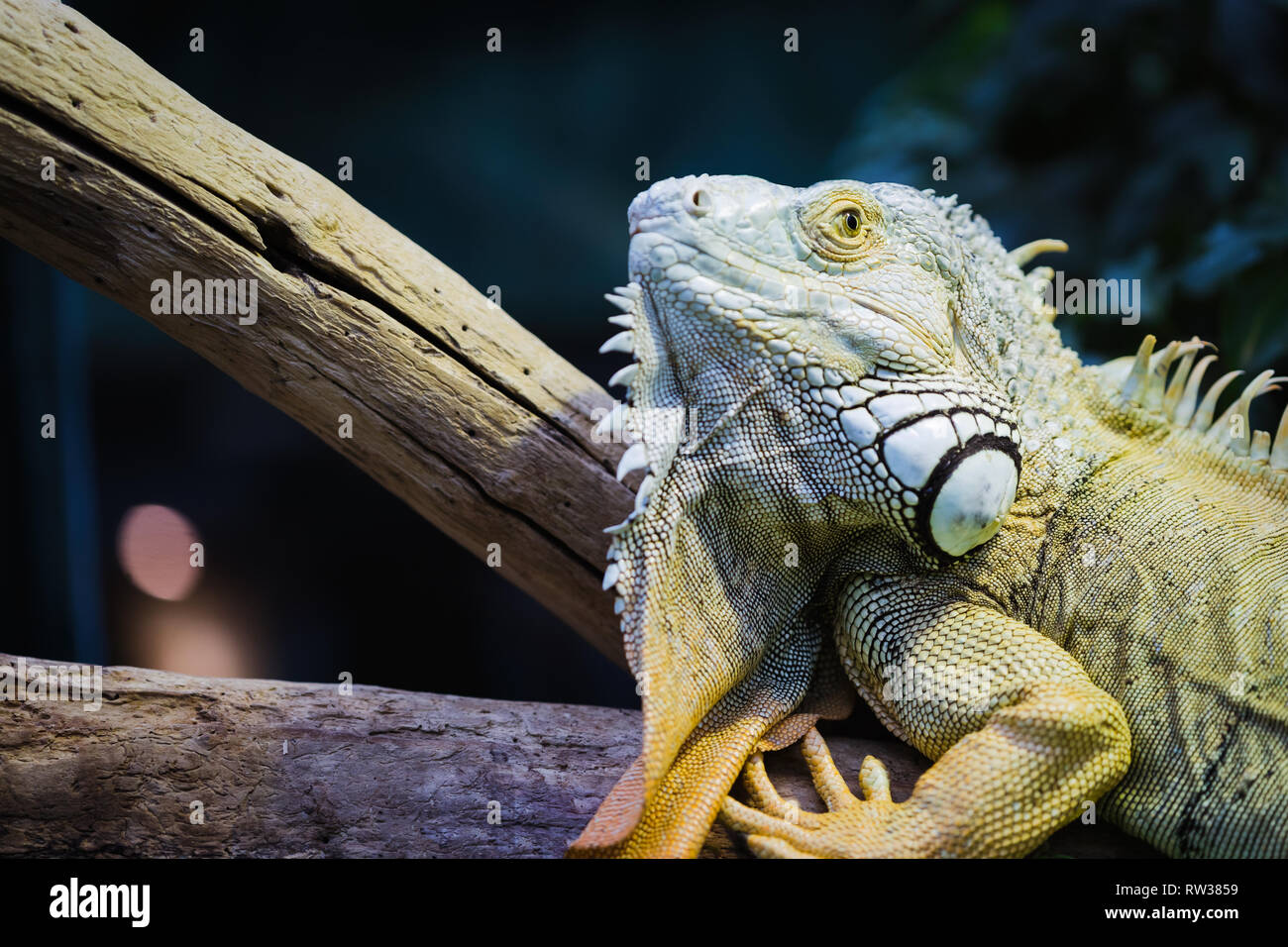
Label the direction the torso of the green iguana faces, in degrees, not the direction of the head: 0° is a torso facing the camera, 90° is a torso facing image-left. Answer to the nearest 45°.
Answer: approximately 90°

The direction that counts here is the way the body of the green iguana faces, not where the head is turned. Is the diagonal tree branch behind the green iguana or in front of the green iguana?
in front
